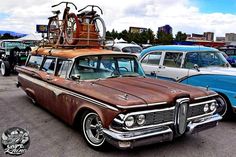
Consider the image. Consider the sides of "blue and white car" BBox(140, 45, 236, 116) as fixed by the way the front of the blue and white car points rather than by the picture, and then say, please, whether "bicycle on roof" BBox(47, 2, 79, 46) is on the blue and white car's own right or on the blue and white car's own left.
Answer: on the blue and white car's own right

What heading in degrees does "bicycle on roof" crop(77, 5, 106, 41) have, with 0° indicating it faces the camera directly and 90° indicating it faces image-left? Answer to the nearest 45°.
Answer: approximately 315°

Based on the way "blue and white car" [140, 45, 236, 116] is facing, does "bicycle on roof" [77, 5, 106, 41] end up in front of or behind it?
behind

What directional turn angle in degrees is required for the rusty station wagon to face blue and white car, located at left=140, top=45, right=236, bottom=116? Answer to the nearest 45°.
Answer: approximately 90° to its left
